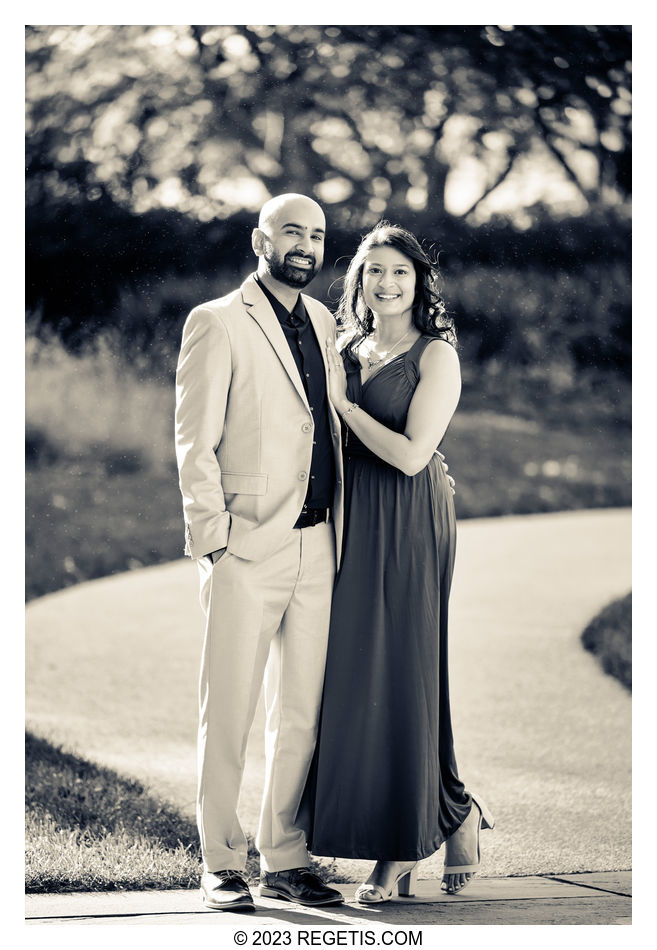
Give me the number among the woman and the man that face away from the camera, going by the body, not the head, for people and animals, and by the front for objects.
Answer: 0

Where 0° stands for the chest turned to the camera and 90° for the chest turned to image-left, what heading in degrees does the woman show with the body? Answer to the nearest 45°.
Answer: approximately 45°

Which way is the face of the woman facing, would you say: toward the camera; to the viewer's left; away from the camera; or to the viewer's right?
toward the camera
